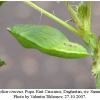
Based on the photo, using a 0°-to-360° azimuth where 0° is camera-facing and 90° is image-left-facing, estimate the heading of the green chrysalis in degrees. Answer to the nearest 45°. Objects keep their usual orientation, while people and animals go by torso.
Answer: approximately 90°
